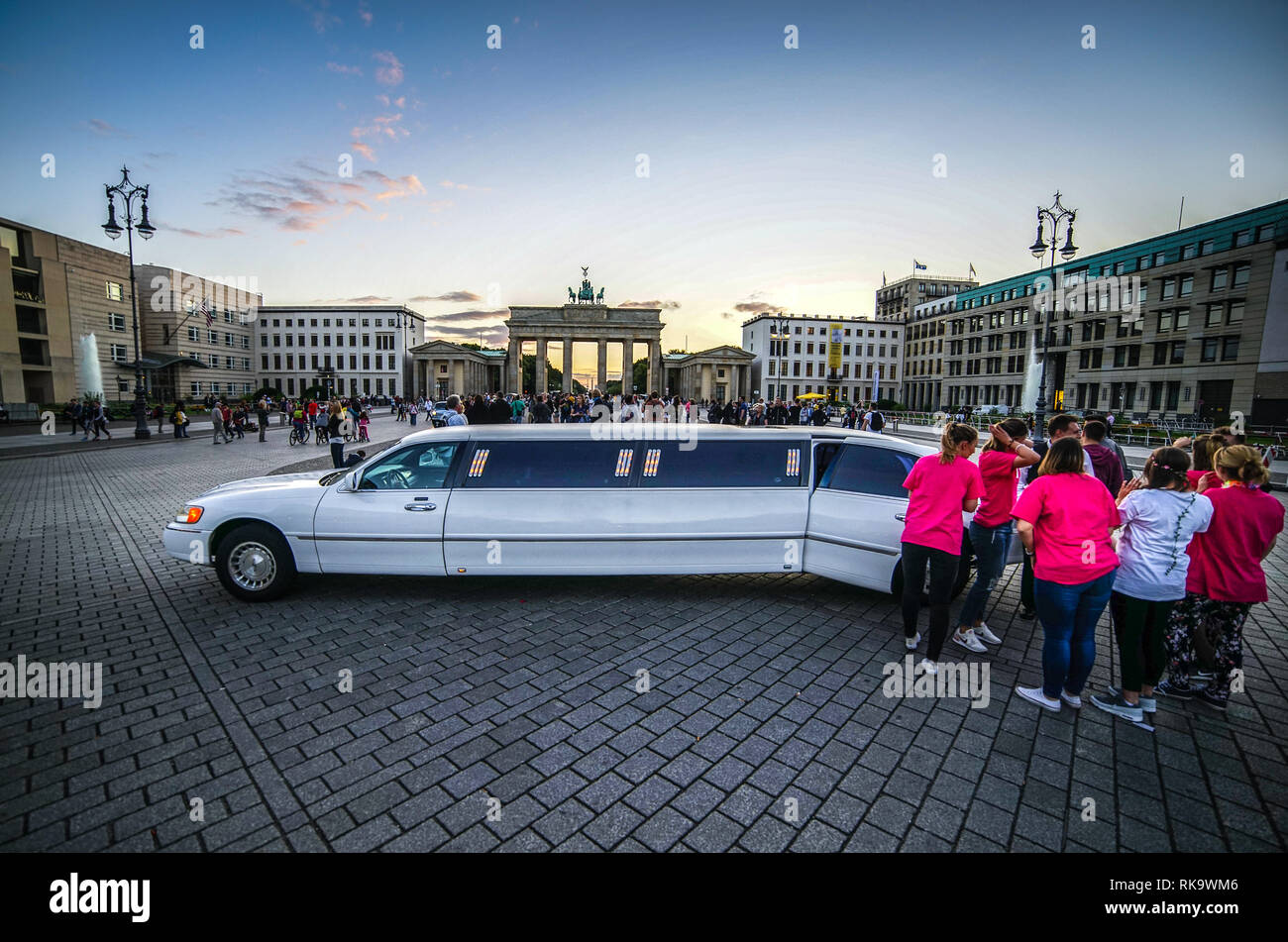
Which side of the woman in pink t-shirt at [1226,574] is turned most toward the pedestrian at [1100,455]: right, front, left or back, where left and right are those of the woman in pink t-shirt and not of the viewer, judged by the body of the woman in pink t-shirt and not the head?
front

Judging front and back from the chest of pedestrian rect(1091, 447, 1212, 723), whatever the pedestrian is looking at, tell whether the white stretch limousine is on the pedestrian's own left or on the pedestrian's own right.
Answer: on the pedestrian's own left

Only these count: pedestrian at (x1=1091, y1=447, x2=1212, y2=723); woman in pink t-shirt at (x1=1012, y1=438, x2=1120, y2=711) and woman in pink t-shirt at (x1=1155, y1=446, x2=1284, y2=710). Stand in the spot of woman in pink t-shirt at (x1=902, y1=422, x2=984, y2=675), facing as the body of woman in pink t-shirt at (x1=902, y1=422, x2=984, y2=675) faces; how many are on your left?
0

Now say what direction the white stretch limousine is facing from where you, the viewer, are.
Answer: facing to the left of the viewer

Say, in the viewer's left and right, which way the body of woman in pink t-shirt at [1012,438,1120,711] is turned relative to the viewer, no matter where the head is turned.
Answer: facing away from the viewer and to the left of the viewer

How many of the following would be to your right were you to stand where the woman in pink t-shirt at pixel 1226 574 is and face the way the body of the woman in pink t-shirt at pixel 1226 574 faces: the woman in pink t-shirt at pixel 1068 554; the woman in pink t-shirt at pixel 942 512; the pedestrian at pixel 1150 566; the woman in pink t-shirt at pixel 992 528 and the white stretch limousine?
0

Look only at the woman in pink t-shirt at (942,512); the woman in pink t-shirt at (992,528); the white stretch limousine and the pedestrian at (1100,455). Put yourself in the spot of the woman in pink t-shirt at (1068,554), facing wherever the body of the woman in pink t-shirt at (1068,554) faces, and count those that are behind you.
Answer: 0

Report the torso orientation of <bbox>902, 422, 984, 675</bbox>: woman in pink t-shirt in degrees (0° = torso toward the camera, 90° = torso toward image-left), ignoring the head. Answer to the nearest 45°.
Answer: approximately 225°

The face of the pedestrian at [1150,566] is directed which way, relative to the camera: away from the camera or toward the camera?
away from the camera

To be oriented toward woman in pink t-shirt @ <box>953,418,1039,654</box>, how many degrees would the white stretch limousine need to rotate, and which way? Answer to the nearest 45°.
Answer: approximately 180°

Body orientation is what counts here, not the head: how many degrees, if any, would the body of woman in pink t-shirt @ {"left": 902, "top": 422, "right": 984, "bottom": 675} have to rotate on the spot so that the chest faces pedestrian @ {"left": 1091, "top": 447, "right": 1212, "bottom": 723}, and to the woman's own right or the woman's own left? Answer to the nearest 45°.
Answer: approximately 45° to the woman's own right

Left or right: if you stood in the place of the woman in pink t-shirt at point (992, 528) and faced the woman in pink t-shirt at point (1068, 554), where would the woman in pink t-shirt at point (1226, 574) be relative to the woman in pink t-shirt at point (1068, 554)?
left

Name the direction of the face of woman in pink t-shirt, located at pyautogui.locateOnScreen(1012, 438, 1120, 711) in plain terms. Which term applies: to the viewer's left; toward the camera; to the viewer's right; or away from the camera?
away from the camera

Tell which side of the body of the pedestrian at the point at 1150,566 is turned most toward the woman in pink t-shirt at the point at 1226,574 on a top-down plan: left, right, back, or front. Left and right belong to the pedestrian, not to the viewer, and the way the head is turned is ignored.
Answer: right

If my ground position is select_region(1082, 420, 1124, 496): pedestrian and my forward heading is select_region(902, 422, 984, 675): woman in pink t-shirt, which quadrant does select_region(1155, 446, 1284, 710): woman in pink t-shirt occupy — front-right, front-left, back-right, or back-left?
front-left

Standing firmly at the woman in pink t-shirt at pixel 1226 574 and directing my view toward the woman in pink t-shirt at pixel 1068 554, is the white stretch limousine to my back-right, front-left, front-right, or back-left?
front-right

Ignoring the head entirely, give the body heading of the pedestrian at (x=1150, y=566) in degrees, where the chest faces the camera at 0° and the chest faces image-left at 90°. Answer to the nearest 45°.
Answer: approximately 135°

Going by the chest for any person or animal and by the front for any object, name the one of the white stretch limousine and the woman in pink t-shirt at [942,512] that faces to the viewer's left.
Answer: the white stretch limousine
